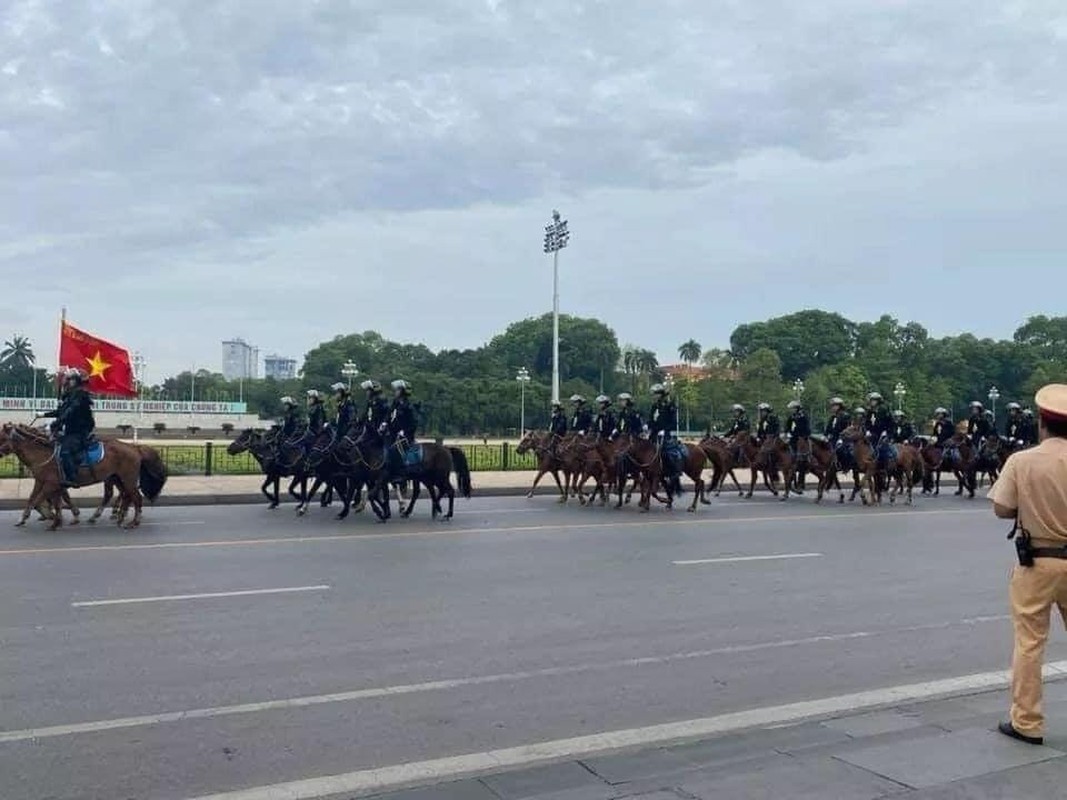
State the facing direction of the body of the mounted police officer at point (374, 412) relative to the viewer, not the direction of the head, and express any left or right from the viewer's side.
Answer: facing to the left of the viewer

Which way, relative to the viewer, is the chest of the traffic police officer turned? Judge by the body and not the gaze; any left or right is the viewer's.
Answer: facing away from the viewer and to the left of the viewer

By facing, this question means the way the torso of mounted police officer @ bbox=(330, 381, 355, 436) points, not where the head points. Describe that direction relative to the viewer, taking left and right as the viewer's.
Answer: facing to the left of the viewer

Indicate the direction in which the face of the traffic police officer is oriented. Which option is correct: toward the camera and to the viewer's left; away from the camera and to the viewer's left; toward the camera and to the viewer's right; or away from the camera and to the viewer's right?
away from the camera and to the viewer's left

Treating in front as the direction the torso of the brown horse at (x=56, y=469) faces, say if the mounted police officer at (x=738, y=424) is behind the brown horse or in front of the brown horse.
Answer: behind

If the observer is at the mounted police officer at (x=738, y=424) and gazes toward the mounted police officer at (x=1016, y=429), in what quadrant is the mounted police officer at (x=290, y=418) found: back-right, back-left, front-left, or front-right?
back-right

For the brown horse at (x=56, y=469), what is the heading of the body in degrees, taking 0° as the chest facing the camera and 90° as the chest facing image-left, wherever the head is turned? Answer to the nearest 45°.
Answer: approximately 90°

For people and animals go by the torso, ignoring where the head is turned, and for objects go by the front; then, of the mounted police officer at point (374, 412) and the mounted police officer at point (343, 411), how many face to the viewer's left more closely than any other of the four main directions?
2

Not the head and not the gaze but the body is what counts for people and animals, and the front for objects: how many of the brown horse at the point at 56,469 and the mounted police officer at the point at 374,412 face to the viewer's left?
2

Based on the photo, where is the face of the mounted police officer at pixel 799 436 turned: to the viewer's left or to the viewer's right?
to the viewer's left

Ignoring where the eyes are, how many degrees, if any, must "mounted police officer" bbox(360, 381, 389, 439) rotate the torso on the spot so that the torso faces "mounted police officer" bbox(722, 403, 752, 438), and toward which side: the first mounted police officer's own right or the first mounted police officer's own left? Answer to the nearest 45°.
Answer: approximately 135° to the first mounted police officer's own right

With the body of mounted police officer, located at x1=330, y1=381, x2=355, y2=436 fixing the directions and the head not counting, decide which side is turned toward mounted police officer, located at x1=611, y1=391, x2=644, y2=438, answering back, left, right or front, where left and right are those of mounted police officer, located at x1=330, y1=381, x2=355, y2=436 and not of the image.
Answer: back

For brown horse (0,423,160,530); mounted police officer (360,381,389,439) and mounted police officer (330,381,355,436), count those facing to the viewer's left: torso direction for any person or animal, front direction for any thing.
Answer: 3
